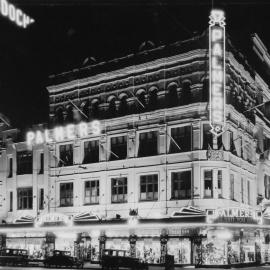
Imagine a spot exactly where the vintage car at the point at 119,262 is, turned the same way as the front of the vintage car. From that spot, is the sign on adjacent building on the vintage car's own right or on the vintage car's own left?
on the vintage car's own right

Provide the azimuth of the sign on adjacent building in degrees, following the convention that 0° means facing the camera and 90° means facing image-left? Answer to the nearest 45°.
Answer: approximately 315°

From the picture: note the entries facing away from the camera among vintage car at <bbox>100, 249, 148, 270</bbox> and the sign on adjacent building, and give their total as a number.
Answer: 0

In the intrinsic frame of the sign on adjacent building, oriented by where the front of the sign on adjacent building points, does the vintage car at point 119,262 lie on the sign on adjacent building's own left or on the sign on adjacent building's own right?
on the sign on adjacent building's own left

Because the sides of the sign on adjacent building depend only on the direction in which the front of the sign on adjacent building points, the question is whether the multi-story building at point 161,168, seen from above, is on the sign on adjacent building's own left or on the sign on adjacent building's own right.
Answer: on the sign on adjacent building's own left
